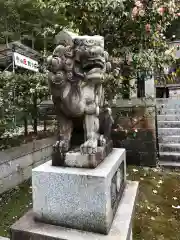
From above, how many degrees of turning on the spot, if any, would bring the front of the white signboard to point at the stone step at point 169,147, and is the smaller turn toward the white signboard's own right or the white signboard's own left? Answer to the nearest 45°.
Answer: approximately 45° to the white signboard's own left

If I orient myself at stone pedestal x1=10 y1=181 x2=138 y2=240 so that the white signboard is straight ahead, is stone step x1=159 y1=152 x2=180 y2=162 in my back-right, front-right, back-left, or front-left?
front-right

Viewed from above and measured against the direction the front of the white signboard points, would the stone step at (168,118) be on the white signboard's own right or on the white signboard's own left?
on the white signboard's own left

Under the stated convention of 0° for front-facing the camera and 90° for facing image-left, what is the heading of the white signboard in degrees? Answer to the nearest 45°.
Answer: approximately 315°

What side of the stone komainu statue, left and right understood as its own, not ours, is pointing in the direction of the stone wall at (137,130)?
back

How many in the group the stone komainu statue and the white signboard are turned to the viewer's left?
0

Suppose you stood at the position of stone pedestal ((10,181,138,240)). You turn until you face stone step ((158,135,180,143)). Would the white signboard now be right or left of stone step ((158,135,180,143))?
left

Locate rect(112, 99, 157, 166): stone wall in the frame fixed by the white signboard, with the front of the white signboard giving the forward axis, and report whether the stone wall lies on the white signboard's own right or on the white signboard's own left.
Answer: on the white signboard's own left

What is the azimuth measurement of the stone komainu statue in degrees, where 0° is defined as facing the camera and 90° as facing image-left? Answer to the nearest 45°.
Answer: approximately 0°

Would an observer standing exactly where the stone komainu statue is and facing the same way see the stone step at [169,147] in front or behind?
behind

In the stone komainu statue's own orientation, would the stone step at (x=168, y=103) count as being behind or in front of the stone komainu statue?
behind
